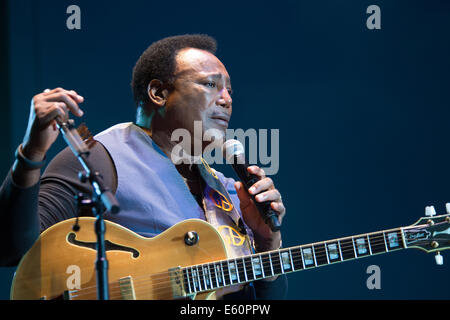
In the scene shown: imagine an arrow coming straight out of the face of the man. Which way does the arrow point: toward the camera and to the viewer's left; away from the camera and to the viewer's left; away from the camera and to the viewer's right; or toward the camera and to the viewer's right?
toward the camera and to the viewer's right

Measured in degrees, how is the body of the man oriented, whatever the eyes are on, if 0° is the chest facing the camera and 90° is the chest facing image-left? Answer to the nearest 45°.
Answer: approximately 315°
